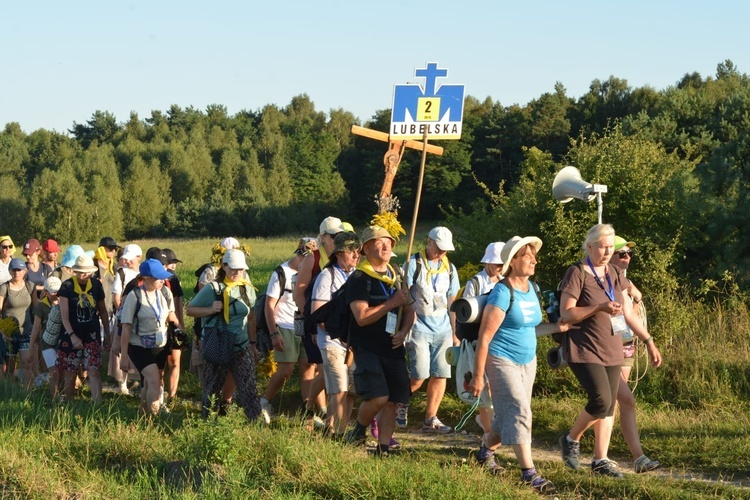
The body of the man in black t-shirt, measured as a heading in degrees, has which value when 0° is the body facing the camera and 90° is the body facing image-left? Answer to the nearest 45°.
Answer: approximately 315°
